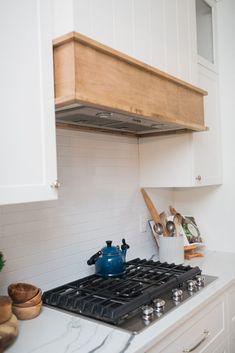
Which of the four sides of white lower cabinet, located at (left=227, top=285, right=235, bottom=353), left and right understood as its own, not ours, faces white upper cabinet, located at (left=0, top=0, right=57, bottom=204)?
right

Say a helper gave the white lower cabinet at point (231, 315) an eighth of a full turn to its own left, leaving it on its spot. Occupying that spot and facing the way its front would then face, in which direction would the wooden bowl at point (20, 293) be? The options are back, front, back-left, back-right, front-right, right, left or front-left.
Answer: back-right

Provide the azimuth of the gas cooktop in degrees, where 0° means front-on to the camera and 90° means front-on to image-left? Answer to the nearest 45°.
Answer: approximately 315°

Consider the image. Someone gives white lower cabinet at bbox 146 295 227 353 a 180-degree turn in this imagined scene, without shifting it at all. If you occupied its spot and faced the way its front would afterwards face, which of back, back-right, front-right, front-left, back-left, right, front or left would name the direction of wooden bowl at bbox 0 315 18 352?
left
